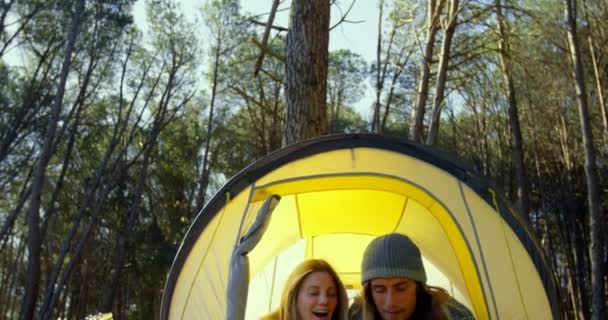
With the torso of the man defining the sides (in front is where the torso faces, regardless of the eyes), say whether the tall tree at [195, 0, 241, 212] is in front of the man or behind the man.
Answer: behind

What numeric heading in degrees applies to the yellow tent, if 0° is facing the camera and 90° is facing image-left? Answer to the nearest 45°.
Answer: approximately 0°

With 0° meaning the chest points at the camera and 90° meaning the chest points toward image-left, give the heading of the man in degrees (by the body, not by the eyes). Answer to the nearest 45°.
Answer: approximately 0°

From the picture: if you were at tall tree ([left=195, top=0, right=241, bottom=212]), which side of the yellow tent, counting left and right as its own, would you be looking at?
back
